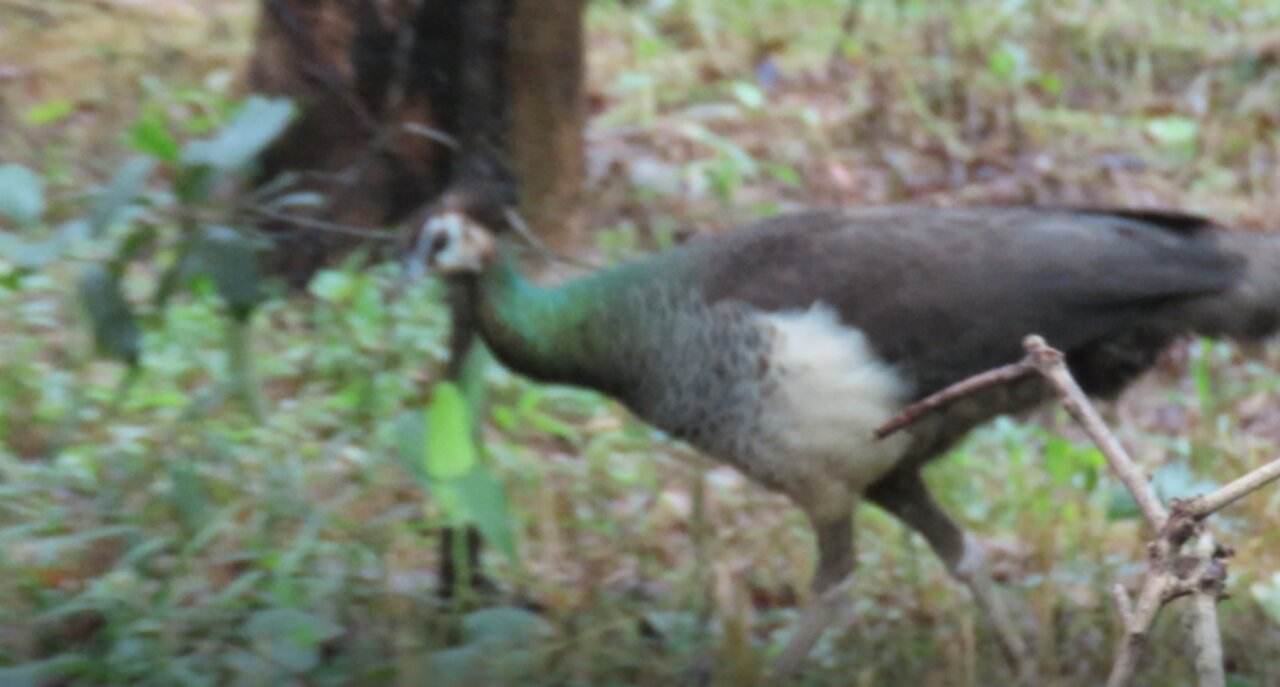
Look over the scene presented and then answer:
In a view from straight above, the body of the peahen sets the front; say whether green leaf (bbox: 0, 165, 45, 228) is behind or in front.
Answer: in front

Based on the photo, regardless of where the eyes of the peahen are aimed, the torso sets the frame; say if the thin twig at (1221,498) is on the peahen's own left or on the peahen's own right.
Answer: on the peahen's own left

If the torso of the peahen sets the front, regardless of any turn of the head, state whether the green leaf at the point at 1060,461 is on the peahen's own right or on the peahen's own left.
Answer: on the peahen's own right

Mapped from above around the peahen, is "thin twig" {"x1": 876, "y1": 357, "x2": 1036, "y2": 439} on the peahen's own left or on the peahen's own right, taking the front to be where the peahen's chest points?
on the peahen's own left

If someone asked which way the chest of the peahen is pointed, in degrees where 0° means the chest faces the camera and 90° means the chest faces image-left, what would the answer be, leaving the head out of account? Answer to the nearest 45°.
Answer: approximately 90°

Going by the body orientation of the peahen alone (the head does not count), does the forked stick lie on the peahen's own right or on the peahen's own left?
on the peahen's own left
